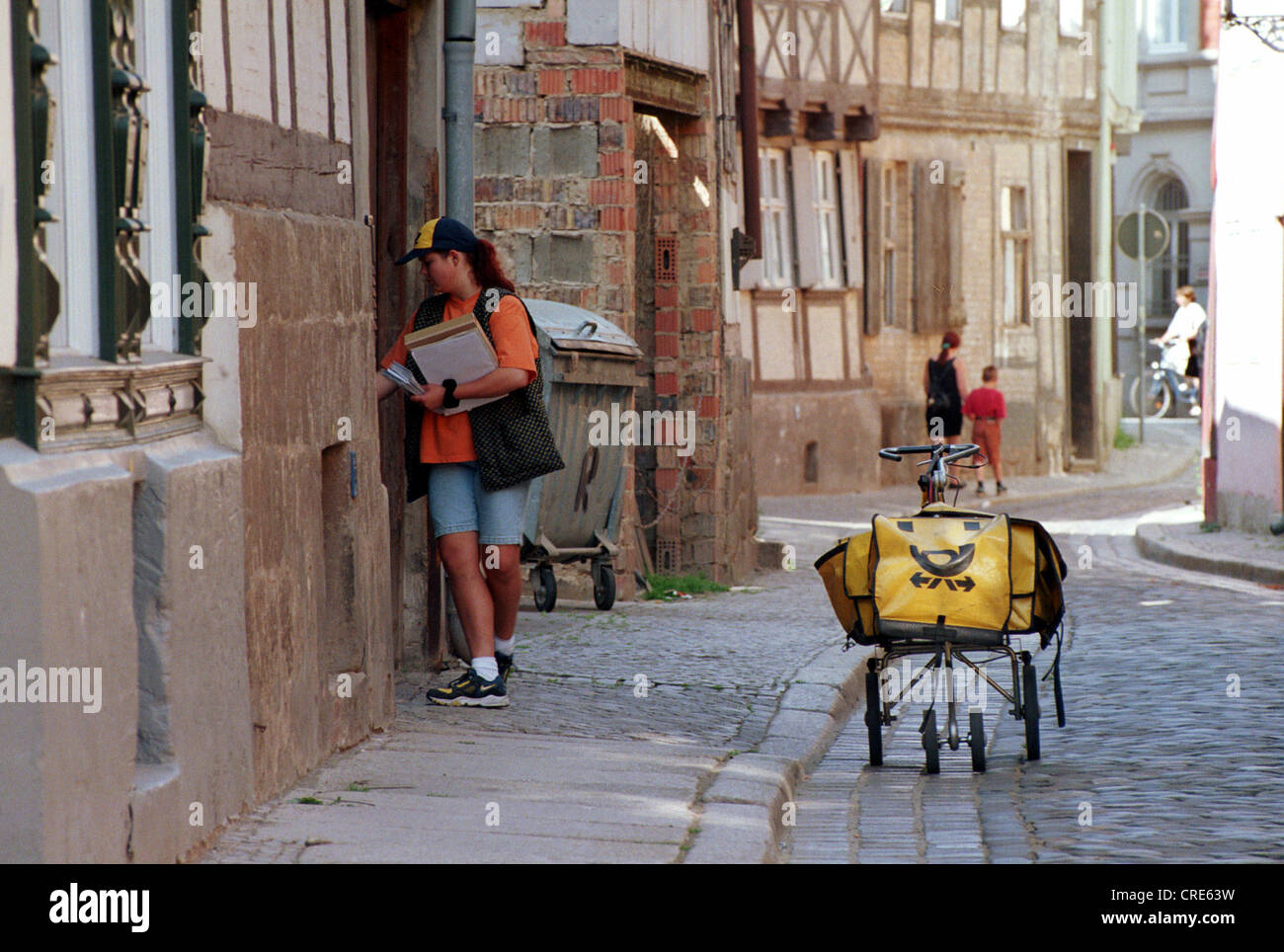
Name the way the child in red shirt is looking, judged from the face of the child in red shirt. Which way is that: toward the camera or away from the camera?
away from the camera

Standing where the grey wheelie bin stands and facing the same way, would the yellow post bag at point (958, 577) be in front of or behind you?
in front

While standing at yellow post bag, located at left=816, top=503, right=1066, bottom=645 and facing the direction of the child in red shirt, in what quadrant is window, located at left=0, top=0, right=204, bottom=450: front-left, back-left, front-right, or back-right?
back-left

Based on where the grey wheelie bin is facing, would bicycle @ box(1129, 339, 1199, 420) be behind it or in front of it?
behind

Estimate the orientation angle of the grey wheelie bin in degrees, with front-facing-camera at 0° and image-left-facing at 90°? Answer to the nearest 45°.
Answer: approximately 0°

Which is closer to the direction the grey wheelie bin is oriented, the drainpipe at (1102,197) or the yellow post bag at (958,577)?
the yellow post bag

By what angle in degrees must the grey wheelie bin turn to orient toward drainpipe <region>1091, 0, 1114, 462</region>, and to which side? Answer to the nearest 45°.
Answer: approximately 180°

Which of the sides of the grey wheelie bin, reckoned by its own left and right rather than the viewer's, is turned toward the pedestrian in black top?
back

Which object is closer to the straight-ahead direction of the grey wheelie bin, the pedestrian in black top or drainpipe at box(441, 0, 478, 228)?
the drainpipe
